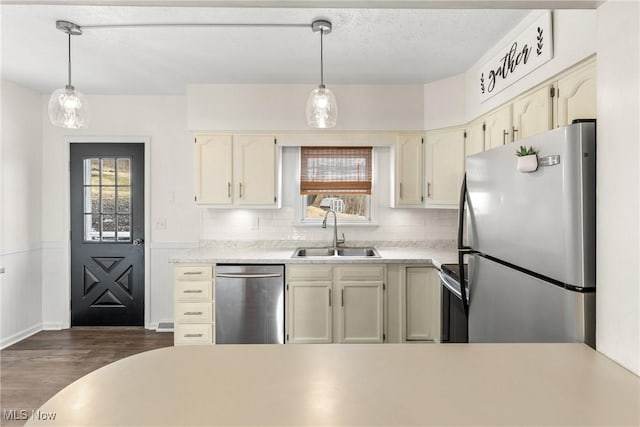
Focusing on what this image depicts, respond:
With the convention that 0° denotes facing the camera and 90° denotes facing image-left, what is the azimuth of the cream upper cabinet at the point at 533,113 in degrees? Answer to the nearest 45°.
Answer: approximately 45°

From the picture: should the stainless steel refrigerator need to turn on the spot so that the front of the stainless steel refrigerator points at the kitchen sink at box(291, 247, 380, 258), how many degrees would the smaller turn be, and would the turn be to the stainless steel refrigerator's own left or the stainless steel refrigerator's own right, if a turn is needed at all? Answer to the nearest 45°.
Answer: approximately 90° to the stainless steel refrigerator's own right

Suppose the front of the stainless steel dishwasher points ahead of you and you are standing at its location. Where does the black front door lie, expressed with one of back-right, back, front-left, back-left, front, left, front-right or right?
back-right

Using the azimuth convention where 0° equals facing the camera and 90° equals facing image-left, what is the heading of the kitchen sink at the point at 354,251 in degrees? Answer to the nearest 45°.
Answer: approximately 0°

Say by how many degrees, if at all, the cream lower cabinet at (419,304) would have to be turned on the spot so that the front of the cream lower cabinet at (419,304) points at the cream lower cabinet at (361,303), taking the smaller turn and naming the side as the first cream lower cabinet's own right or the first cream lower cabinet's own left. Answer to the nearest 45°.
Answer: approximately 90° to the first cream lower cabinet's own right

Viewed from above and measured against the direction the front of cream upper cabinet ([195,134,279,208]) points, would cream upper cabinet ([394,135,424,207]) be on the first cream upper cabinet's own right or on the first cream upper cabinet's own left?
on the first cream upper cabinet's own left

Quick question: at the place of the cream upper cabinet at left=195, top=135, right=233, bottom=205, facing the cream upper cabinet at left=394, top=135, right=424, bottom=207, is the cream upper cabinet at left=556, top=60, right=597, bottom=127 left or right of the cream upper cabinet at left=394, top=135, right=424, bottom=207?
right
